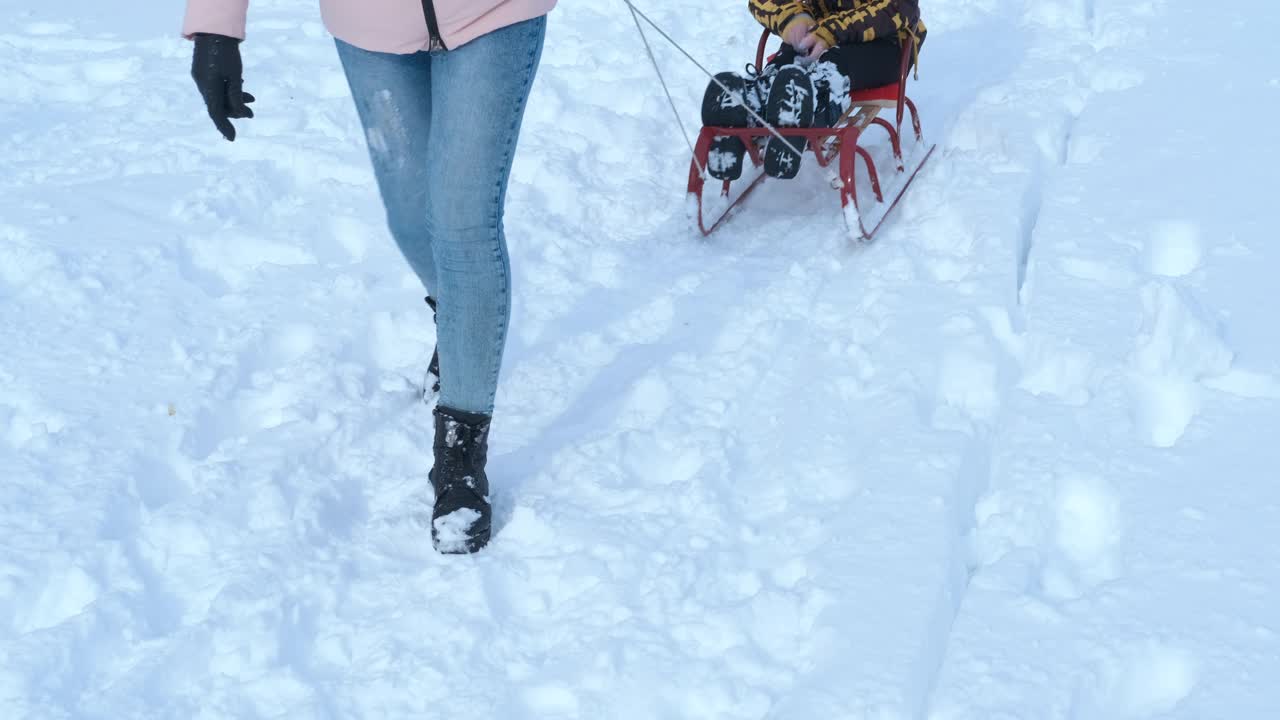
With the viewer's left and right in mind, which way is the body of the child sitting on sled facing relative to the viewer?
facing the viewer and to the left of the viewer

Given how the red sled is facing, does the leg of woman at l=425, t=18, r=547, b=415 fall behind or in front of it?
in front
